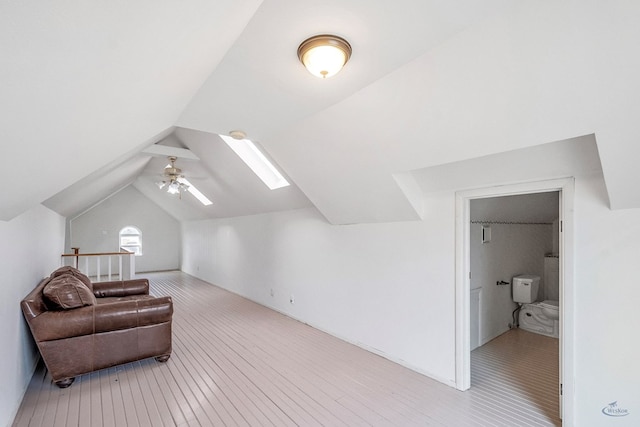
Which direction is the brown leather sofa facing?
to the viewer's right

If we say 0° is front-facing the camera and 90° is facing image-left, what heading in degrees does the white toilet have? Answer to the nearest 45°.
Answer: approximately 315°

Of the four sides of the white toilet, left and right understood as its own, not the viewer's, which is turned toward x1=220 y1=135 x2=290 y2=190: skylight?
right

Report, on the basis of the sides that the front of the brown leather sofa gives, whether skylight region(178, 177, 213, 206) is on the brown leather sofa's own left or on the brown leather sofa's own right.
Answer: on the brown leather sofa's own left

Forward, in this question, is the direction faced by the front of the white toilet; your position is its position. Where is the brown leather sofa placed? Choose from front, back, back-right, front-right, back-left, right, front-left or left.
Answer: right

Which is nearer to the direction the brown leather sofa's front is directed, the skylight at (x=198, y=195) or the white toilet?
the white toilet

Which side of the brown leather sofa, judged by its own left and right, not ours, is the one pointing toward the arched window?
left

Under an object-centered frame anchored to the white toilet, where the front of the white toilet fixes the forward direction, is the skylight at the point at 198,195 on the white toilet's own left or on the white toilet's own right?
on the white toilet's own right

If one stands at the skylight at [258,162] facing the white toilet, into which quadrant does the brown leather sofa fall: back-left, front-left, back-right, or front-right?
back-right

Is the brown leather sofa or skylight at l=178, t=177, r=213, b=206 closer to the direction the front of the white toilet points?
the brown leather sofa
